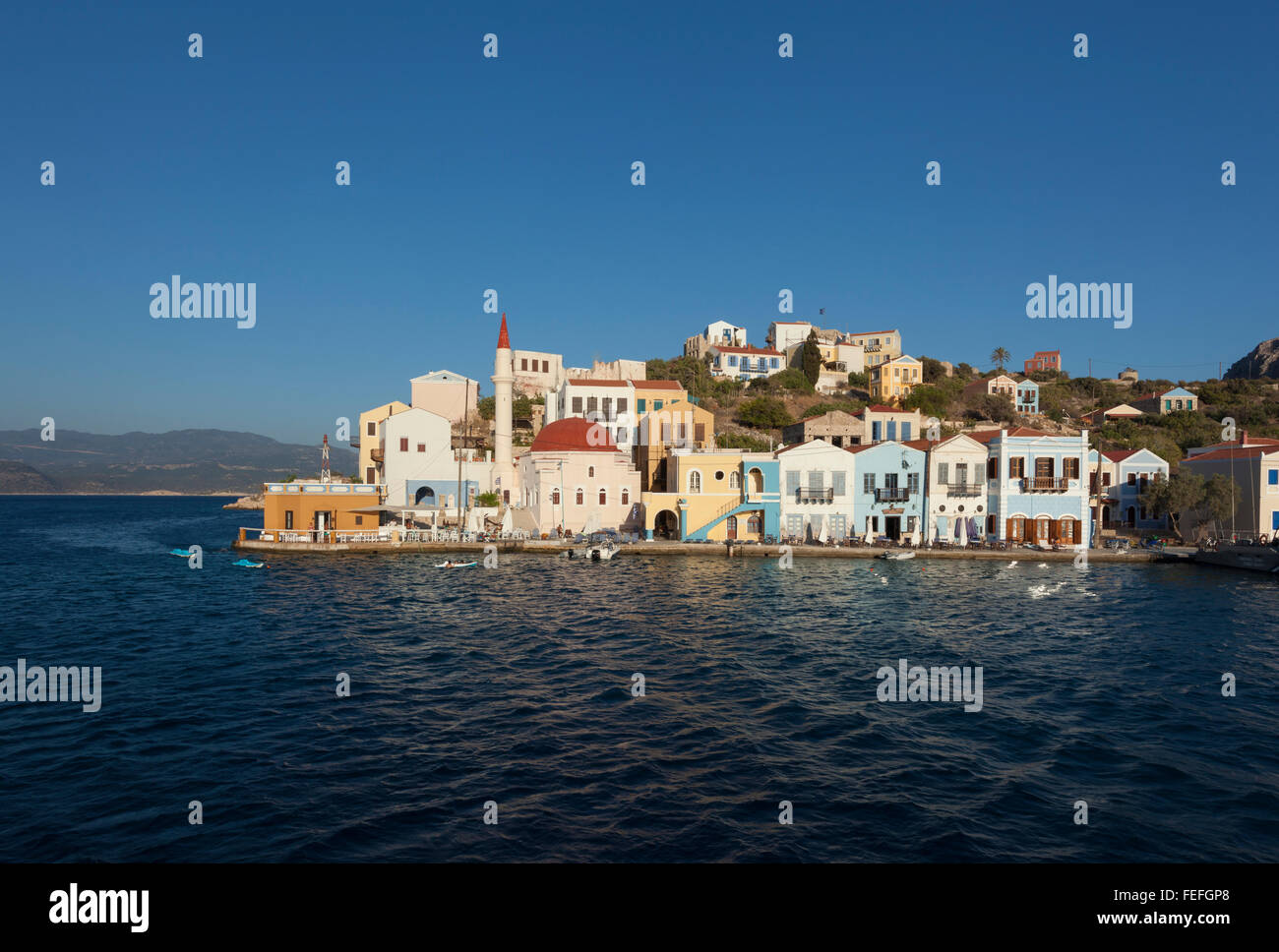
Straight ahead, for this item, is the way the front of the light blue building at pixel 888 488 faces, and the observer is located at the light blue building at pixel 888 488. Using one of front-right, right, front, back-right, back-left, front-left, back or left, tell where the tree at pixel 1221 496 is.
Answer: left

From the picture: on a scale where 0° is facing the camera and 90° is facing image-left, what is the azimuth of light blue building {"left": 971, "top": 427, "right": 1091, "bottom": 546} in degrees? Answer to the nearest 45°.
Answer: approximately 0°

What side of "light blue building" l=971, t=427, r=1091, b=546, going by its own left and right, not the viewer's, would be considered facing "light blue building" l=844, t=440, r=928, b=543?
right

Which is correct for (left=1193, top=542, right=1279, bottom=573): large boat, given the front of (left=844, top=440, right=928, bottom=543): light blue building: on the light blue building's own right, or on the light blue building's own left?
on the light blue building's own left

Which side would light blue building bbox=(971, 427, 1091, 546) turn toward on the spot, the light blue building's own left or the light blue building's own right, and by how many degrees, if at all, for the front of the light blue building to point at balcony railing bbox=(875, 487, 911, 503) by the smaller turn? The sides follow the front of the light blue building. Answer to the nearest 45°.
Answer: approximately 90° to the light blue building's own right

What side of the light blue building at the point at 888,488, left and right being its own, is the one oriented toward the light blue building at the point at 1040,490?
left

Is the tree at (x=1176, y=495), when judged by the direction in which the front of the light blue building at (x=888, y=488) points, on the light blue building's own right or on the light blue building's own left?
on the light blue building's own left

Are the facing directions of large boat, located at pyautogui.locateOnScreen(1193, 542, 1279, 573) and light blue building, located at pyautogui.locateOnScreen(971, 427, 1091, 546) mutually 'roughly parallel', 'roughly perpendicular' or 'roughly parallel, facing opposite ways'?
roughly perpendicular
